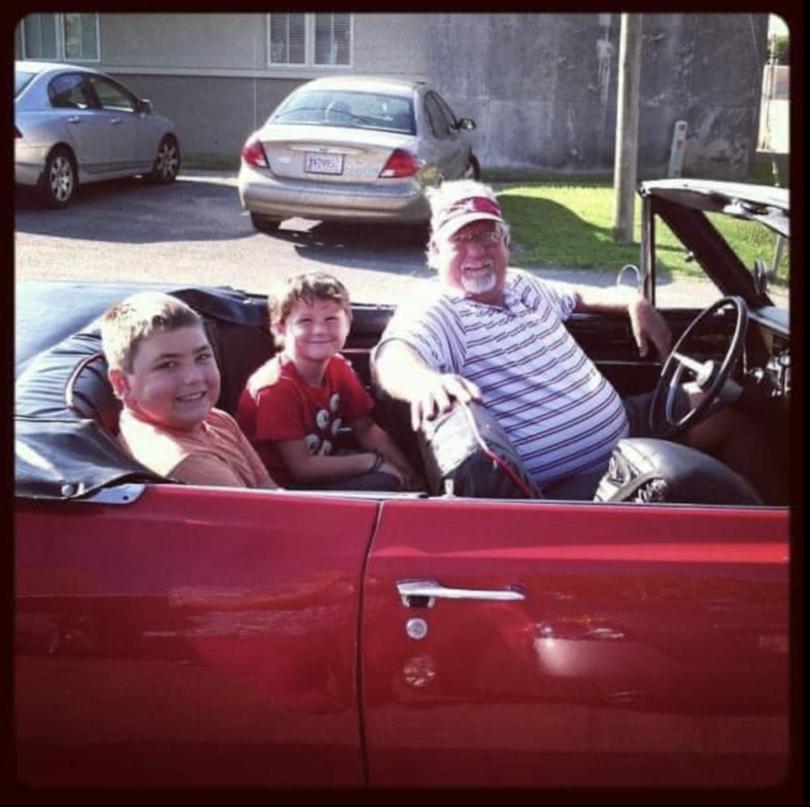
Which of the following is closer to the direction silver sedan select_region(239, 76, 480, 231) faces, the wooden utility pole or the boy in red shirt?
the wooden utility pole

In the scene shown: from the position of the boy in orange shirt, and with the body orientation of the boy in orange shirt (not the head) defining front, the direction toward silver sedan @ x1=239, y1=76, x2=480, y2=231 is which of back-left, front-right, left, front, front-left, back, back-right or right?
back-left

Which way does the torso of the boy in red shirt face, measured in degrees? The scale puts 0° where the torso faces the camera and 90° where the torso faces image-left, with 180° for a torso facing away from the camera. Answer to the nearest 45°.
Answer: approximately 315°

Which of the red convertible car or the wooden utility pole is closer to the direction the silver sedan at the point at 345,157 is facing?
the wooden utility pole

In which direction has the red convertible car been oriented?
to the viewer's right

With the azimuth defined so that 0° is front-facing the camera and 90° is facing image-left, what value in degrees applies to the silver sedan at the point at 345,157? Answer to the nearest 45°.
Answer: approximately 225°

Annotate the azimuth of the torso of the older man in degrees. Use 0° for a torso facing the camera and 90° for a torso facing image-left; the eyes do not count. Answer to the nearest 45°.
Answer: approximately 315°

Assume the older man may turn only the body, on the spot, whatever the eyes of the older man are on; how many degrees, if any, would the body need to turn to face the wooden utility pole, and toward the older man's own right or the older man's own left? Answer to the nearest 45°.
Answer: approximately 135° to the older man's own left

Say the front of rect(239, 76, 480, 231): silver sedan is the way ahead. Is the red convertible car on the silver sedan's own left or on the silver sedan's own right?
on the silver sedan's own right
